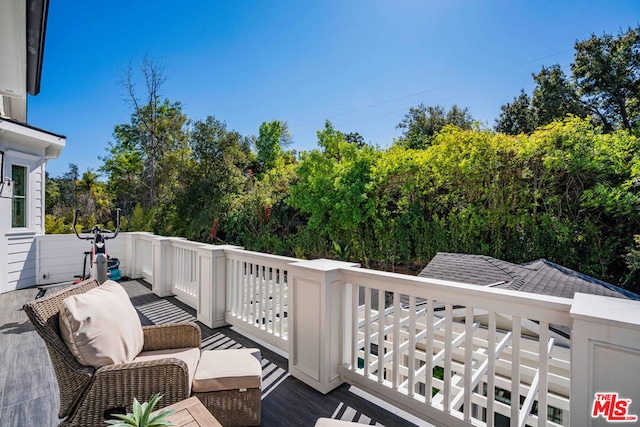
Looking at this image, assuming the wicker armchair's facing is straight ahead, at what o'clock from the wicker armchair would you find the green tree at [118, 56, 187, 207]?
The green tree is roughly at 9 o'clock from the wicker armchair.

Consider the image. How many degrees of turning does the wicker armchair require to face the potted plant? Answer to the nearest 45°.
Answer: approximately 90° to its right

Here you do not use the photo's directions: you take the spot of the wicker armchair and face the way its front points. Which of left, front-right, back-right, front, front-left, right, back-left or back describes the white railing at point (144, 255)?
left

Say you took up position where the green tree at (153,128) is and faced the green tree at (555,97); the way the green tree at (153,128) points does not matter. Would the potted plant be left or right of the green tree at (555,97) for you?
right

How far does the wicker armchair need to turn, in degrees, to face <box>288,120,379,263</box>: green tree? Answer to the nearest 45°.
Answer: approximately 45° to its left

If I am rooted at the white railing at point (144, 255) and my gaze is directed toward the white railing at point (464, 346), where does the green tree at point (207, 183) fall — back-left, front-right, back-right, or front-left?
back-left

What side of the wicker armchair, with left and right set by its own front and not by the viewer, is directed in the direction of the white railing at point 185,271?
left

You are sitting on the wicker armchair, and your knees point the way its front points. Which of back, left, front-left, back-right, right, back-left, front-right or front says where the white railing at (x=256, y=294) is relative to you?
front-left

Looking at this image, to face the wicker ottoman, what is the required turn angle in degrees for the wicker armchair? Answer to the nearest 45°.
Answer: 0° — it already faces it

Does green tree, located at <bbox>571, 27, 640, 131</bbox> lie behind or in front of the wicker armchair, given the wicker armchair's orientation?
in front

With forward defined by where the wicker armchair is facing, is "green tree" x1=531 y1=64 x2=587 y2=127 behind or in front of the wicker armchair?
in front

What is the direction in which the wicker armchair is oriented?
to the viewer's right
